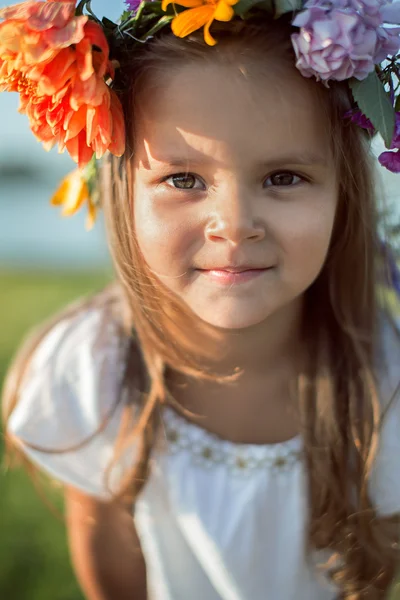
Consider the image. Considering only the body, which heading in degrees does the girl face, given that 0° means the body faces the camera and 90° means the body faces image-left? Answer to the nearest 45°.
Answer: approximately 0°
